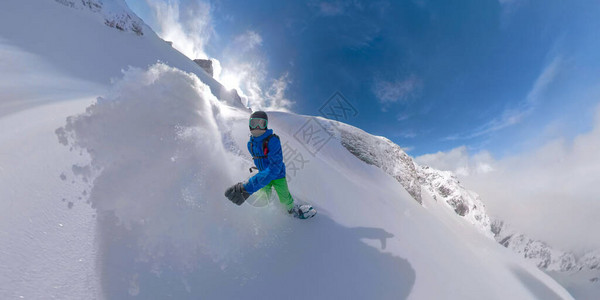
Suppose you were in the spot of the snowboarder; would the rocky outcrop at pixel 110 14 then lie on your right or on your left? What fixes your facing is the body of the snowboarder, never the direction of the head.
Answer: on your right

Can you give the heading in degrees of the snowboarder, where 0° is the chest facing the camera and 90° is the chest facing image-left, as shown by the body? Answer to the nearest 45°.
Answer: approximately 45°

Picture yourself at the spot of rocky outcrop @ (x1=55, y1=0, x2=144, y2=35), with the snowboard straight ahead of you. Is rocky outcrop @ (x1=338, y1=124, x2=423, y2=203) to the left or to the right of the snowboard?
left

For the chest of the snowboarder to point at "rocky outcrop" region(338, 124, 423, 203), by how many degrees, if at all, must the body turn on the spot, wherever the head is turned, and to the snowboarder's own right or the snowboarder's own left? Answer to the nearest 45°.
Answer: approximately 180°
